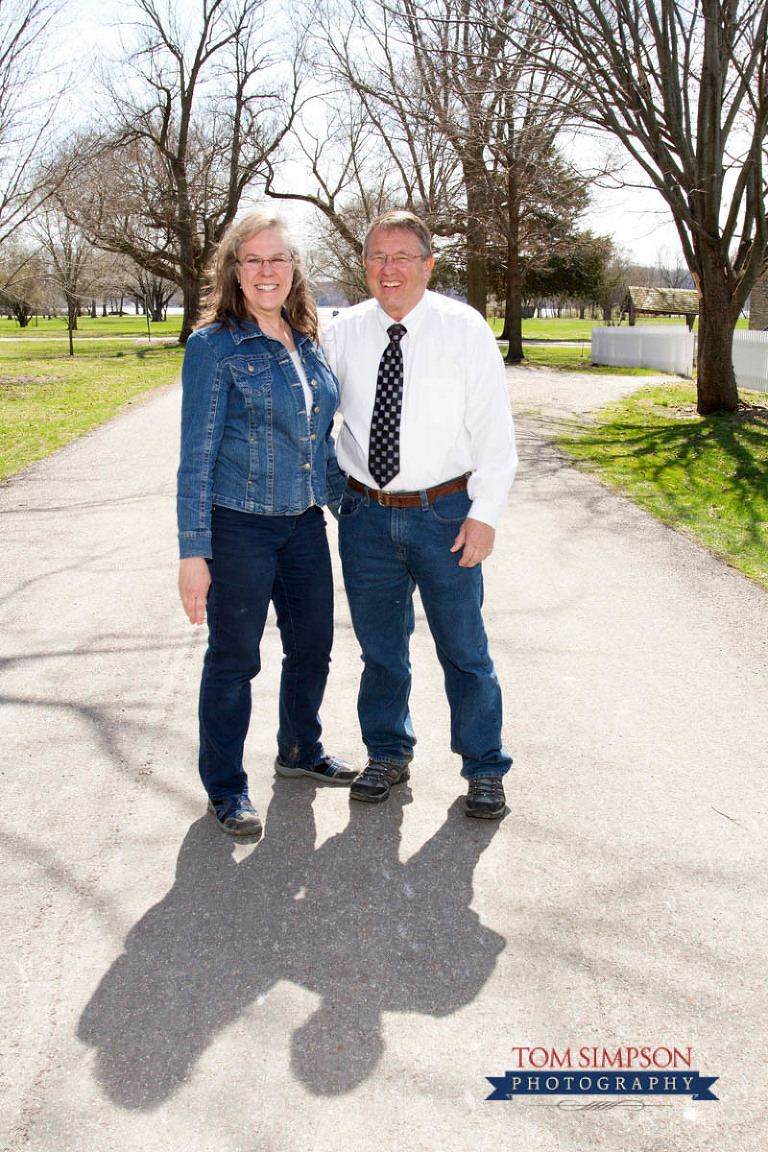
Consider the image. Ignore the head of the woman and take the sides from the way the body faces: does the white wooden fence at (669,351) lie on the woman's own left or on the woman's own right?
on the woman's own left

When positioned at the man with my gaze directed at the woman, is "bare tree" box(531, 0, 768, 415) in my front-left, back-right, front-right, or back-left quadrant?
back-right

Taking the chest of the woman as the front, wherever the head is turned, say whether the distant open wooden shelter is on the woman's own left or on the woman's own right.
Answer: on the woman's own left

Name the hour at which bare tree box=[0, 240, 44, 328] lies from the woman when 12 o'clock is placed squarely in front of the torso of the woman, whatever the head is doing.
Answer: The bare tree is roughly at 7 o'clock from the woman.

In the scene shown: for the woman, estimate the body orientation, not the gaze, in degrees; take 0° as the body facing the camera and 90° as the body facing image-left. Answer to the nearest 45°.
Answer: approximately 315°

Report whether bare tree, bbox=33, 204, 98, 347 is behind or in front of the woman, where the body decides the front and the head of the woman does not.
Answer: behind
